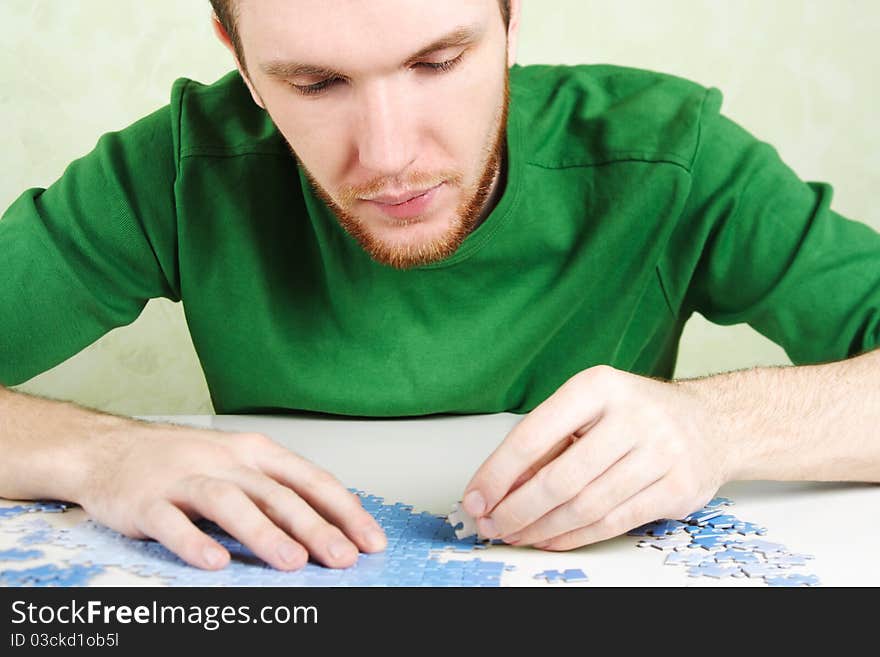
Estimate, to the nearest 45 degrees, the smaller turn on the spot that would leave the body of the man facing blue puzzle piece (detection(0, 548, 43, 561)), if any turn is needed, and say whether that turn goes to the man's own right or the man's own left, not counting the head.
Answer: approximately 45° to the man's own right

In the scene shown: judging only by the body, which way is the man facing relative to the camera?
toward the camera

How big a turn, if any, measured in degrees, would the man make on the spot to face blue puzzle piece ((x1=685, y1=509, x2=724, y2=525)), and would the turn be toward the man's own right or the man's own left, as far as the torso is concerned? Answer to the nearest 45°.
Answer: approximately 45° to the man's own left

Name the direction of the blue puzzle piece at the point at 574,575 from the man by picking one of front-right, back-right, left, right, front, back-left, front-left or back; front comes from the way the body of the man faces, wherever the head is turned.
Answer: front

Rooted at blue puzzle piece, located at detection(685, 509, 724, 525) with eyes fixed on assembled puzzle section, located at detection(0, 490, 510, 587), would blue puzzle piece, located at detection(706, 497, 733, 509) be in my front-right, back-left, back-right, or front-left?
back-right

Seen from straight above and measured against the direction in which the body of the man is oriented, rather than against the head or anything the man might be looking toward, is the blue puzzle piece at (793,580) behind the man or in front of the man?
in front

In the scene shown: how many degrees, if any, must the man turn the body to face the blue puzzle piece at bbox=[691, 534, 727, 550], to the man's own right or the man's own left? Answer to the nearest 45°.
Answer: approximately 45° to the man's own left

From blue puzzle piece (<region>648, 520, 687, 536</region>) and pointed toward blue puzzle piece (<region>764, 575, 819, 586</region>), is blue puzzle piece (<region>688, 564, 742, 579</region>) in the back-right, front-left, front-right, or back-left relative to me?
front-right

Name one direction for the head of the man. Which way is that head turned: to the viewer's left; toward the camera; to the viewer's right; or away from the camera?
toward the camera

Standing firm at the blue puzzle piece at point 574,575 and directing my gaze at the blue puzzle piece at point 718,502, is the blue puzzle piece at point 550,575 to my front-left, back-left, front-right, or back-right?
back-left

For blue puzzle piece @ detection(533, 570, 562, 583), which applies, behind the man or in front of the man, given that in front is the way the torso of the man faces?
in front

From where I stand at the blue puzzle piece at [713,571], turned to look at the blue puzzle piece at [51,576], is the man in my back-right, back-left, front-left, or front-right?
front-right
